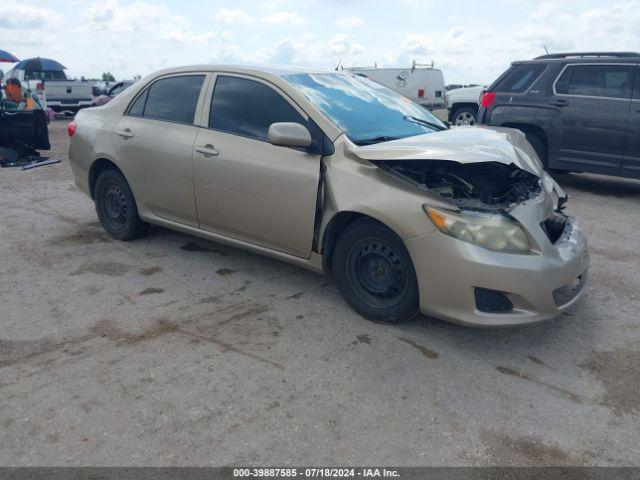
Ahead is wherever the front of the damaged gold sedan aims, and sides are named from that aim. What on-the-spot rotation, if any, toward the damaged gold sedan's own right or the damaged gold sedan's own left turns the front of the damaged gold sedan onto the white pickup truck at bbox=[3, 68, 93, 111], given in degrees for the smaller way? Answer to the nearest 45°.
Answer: approximately 180°

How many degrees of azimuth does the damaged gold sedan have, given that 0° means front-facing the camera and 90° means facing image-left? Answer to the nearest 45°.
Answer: approximately 315°

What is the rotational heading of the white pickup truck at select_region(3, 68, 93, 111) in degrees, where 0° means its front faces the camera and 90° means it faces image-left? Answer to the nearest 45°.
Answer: approximately 135°

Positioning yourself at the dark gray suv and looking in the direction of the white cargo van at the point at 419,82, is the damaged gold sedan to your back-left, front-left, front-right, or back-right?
back-left

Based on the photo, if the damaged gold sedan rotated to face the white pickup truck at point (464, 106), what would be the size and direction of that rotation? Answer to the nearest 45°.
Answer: approximately 135° to its left

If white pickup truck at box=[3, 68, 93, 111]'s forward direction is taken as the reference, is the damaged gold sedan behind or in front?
behind
